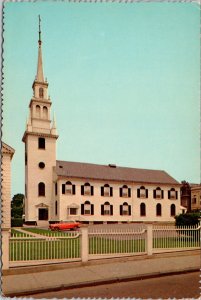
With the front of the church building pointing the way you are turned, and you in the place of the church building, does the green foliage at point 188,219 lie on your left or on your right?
on your left

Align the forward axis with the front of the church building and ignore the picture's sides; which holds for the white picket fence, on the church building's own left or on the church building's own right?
on the church building's own left
